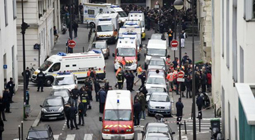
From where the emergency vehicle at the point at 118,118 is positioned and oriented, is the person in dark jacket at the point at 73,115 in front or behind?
behind

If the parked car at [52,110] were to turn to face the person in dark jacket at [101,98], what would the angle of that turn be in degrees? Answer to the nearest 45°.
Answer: approximately 135° to its left

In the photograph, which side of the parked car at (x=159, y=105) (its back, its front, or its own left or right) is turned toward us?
front

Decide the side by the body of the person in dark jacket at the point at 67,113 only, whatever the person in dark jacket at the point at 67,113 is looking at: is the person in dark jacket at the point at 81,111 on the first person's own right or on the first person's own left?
on the first person's own right

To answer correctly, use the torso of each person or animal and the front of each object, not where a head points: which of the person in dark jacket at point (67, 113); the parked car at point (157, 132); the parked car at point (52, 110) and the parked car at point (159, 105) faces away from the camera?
the person in dark jacket

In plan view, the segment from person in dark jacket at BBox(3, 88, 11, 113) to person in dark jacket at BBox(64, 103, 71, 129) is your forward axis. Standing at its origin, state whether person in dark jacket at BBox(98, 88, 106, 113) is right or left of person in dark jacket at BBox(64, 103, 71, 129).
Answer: left

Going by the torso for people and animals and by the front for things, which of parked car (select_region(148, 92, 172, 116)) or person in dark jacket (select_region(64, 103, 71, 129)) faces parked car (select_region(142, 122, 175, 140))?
parked car (select_region(148, 92, 172, 116))

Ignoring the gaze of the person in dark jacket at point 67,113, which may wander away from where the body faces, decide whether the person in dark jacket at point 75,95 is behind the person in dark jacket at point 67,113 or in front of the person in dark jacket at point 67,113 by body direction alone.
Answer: in front

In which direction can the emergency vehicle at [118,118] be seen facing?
toward the camera

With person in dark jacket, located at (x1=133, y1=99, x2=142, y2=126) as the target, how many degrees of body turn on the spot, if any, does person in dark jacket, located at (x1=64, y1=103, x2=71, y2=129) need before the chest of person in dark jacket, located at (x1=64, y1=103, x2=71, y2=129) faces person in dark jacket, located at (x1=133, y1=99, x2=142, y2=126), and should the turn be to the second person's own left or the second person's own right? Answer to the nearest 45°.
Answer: approximately 90° to the second person's own right

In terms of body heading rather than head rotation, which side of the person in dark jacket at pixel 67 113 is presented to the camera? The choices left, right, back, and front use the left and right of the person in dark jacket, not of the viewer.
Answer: back

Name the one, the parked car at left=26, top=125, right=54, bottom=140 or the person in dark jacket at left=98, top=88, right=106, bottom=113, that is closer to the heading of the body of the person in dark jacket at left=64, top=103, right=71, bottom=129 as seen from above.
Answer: the person in dark jacket

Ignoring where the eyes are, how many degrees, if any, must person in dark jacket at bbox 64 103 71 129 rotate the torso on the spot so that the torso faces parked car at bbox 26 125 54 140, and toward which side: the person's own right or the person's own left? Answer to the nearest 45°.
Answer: approximately 180°

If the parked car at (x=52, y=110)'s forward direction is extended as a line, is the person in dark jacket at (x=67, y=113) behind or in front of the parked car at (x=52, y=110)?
in front
